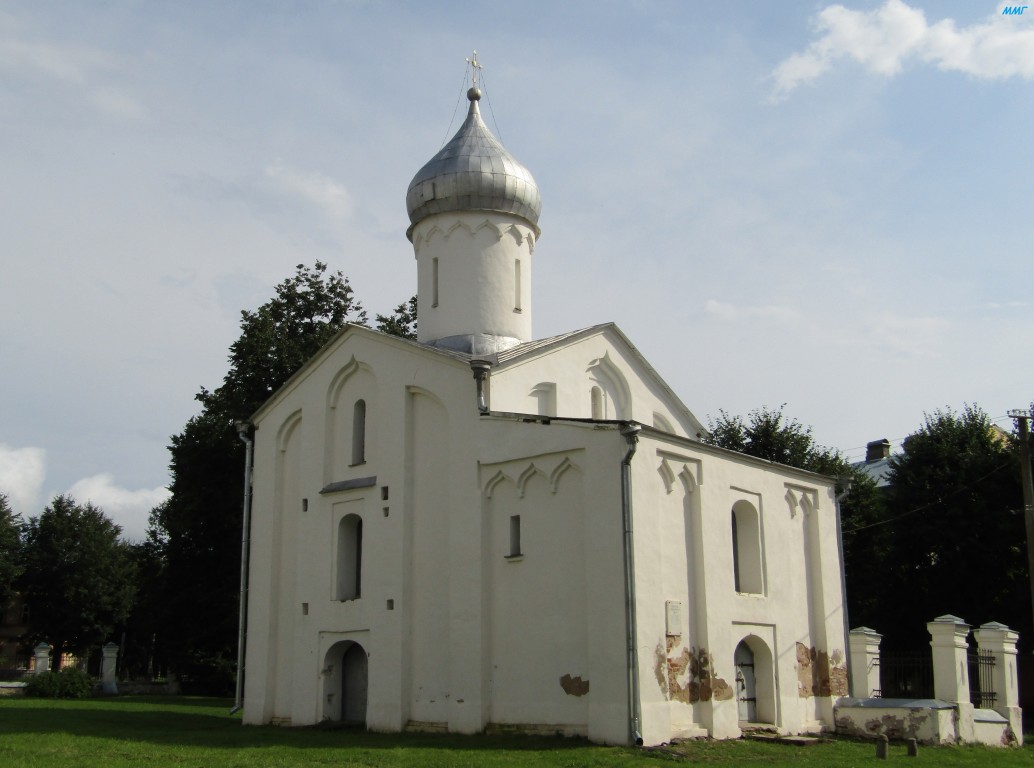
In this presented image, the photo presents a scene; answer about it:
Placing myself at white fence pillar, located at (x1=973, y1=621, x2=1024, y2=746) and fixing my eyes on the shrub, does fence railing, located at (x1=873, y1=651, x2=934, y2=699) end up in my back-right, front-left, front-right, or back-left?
front-right

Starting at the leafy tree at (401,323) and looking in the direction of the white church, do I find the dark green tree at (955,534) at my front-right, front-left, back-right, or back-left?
front-left

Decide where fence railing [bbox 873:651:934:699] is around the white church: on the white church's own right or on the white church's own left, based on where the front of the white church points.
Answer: on the white church's own left

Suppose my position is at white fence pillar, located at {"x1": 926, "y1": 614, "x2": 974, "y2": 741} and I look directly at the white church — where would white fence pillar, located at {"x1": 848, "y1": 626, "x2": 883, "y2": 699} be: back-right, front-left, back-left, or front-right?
front-right
